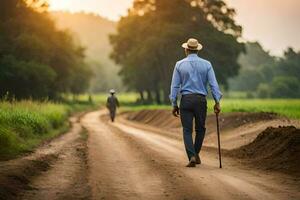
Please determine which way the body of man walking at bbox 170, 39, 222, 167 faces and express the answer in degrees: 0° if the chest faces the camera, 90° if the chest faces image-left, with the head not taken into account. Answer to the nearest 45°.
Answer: approximately 180°

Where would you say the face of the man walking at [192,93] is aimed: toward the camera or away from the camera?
away from the camera

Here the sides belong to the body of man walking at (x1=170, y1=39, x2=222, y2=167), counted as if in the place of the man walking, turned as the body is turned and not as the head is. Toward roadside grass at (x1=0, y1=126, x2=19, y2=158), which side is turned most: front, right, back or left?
left

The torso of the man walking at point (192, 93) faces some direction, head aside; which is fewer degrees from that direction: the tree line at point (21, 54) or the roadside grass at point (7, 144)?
the tree line

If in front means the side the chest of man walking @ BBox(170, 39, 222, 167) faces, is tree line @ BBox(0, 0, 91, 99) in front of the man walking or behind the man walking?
in front

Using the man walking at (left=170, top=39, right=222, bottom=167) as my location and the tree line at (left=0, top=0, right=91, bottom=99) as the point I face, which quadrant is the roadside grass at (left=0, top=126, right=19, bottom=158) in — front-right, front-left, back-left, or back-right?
front-left

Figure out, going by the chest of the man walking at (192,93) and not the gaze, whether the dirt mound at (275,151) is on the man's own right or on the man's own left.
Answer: on the man's own right
